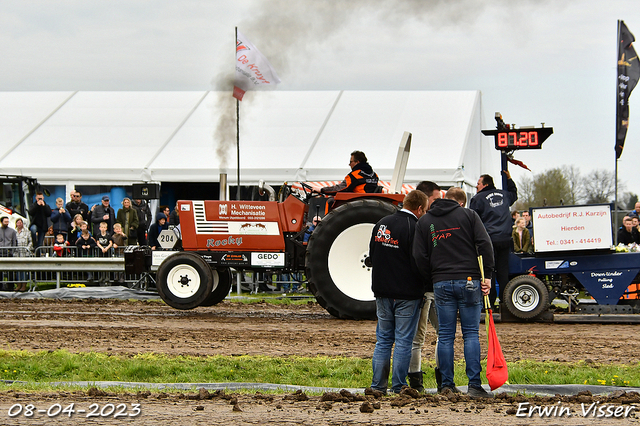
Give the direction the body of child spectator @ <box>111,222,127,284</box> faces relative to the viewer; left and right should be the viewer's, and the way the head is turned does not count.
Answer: facing the viewer

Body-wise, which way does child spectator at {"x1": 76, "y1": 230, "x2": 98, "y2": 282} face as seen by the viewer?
toward the camera

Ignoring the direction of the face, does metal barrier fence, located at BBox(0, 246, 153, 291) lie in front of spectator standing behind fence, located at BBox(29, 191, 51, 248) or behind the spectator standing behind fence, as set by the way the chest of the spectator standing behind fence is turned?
in front

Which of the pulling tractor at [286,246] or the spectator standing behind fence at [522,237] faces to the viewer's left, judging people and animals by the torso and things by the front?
the pulling tractor

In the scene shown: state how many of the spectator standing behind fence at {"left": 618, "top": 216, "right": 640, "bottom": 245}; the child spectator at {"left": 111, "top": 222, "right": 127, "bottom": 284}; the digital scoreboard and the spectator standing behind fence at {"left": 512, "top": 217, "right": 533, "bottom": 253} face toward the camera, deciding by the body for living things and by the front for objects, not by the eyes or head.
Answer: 4

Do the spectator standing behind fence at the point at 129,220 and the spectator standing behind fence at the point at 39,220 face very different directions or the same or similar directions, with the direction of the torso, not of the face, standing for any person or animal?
same or similar directions

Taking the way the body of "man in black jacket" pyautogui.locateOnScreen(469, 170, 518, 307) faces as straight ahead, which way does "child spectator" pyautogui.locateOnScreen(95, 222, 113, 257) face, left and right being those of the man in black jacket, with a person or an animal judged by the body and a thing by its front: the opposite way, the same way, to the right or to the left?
the opposite way

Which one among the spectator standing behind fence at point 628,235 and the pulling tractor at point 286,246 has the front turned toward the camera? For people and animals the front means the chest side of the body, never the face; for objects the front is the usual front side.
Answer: the spectator standing behind fence

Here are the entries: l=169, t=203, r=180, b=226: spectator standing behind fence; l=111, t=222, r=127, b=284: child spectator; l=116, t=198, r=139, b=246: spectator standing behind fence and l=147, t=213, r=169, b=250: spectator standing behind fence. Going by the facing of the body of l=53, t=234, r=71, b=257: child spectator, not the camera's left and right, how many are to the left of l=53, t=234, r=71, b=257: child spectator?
4

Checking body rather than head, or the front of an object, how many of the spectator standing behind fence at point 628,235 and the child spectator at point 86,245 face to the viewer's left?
0

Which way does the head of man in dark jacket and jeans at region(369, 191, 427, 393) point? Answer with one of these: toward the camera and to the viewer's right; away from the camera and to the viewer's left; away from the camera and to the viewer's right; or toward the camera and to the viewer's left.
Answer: away from the camera and to the viewer's right

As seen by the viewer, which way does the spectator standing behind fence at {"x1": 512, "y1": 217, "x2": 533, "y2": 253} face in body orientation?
toward the camera

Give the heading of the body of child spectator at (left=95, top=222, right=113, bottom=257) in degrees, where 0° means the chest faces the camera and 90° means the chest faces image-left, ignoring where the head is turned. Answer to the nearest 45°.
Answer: approximately 0°

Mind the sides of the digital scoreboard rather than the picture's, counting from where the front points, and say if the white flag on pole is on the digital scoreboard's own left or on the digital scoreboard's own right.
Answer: on the digital scoreboard's own right

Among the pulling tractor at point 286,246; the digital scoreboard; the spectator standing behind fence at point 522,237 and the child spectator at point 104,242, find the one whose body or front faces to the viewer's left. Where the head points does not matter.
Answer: the pulling tractor

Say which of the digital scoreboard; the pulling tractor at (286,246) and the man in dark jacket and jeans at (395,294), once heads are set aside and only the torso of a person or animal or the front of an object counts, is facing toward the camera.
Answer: the digital scoreboard

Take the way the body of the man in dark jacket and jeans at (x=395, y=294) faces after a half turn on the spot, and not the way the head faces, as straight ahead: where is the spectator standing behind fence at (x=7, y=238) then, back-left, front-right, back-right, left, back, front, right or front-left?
right

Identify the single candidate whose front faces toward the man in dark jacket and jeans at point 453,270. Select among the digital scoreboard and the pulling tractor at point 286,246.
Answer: the digital scoreboard

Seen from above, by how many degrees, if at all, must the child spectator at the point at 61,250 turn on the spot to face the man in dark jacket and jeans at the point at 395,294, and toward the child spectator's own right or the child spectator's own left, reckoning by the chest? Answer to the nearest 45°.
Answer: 0° — they already face them
